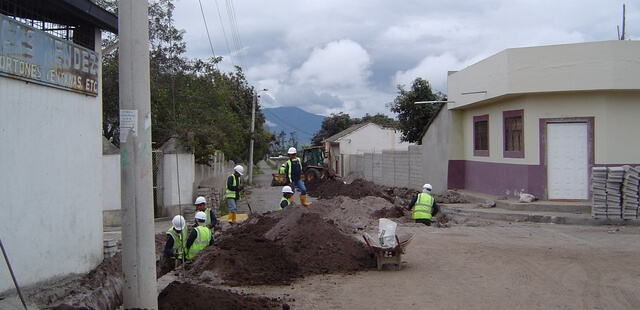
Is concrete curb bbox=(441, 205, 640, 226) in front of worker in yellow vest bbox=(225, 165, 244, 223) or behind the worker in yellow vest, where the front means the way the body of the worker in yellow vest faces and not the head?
in front

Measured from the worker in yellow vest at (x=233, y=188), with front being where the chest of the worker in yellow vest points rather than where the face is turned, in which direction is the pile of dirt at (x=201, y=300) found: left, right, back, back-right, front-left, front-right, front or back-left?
right
